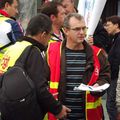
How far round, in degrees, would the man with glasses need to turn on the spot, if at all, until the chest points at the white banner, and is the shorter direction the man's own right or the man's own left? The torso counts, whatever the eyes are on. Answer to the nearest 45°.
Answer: approximately 180°

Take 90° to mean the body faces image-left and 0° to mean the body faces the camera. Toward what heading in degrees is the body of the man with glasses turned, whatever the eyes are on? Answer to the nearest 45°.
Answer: approximately 0°
